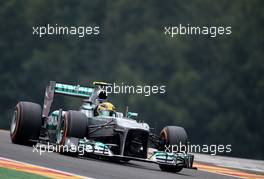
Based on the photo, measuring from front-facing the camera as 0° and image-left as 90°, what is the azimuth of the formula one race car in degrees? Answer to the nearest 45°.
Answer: approximately 315°
